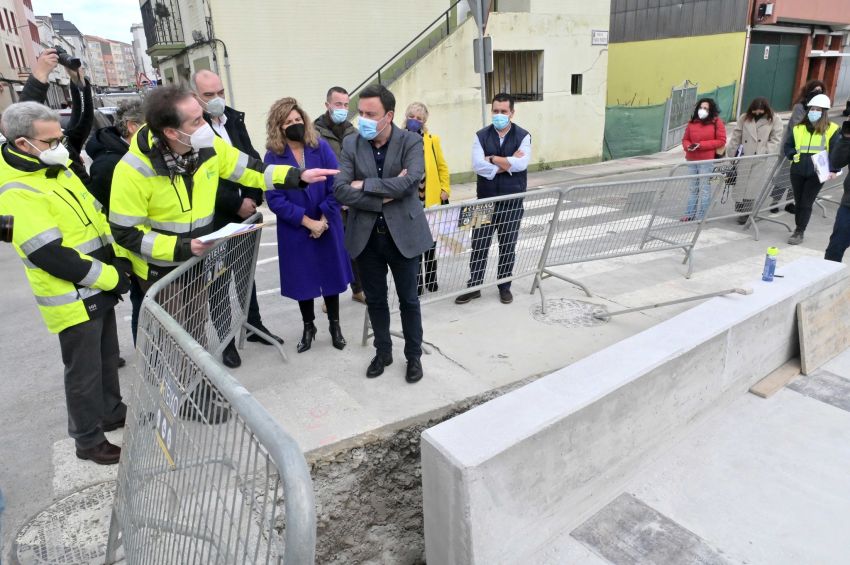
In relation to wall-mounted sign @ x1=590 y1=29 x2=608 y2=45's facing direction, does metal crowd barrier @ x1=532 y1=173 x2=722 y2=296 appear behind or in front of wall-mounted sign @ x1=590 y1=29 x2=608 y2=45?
in front

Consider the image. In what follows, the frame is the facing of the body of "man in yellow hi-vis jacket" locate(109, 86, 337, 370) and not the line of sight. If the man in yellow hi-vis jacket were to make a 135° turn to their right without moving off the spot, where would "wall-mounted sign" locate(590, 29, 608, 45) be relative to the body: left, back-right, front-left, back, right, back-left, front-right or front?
back-right

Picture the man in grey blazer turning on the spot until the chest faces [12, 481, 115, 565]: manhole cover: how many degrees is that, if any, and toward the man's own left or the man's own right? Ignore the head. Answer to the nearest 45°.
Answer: approximately 45° to the man's own right

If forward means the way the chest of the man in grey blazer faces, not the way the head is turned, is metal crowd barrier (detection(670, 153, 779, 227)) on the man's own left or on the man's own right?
on the man's own left

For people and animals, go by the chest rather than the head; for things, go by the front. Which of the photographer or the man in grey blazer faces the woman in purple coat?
the photographer

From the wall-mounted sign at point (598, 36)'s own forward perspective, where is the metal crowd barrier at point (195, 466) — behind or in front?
in front

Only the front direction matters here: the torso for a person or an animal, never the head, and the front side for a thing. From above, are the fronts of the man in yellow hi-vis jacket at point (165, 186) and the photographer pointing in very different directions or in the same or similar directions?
same or similar directions

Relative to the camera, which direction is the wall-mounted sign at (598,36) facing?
toward the camera

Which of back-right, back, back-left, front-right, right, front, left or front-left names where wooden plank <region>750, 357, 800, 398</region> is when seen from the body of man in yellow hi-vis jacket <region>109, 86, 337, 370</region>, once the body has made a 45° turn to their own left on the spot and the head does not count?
front

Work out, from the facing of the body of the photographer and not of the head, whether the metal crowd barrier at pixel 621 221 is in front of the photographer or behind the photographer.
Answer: in front

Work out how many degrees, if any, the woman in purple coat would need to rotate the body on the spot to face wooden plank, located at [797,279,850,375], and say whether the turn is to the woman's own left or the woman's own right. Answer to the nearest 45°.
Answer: approximately 90° to the woman's own left

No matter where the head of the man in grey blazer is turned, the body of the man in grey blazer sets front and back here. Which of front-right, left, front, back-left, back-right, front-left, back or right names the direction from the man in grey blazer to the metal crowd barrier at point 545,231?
back-left

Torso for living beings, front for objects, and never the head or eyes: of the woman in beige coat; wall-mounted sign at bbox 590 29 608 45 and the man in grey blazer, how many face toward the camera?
3

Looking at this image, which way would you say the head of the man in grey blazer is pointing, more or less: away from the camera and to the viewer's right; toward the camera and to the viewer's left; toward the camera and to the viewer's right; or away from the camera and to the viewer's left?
toward the camera and to the viewer's left

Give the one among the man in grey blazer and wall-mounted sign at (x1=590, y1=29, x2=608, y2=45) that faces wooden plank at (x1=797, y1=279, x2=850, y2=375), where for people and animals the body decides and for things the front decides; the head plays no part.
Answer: the wall-mounted sign
